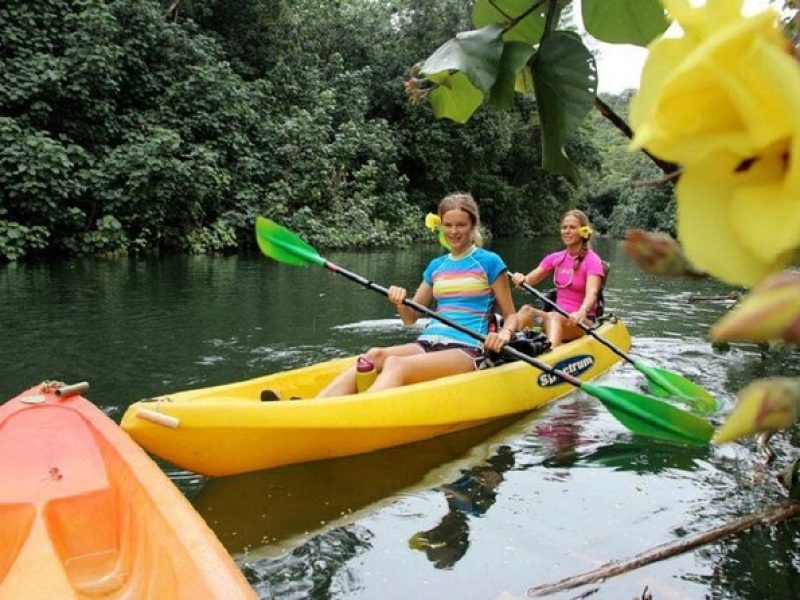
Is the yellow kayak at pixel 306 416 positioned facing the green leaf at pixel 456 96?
no

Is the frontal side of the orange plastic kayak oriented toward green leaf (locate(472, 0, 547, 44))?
no

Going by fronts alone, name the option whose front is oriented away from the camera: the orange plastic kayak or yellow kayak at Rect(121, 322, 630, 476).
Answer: the orange plastic kayak

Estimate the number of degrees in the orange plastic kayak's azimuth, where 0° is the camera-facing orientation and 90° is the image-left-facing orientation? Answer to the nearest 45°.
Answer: approximately 180°

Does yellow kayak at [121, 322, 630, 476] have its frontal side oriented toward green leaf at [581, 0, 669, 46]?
no

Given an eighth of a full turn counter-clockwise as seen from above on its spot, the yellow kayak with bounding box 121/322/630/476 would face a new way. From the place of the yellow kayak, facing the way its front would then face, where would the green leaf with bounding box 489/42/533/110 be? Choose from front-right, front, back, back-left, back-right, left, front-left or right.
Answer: front

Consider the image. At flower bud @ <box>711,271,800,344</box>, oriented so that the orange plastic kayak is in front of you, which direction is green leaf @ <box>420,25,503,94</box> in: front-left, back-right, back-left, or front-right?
front-right

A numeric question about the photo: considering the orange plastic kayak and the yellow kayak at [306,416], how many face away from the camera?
1

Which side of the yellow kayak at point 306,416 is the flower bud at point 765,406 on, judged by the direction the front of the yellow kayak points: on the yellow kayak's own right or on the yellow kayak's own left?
on the yellow kayak's own left

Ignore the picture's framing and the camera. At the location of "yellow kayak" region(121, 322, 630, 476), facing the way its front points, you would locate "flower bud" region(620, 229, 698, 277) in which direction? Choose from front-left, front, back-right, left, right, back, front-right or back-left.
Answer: front-left

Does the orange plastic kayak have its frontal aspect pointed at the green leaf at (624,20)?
no

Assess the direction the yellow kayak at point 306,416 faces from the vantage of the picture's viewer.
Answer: facing the viewer and to the left of the viewer

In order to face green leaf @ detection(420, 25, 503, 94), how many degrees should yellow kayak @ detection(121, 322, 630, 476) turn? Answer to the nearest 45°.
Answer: approximately 45° to its left
